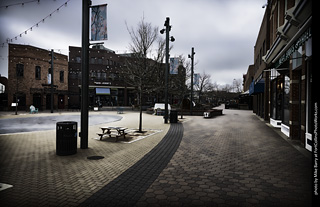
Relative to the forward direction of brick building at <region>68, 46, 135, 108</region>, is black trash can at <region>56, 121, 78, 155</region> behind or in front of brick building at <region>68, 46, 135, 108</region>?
in front

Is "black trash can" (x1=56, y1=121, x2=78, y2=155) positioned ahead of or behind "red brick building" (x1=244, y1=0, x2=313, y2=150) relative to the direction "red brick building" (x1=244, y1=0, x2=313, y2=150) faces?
ahead

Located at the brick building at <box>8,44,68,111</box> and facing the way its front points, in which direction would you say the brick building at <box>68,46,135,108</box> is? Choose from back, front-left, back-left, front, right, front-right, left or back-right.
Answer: left

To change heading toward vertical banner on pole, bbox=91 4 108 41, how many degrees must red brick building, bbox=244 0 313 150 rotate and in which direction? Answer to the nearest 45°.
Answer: approximately 45° to its left

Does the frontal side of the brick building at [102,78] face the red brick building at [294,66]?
yes

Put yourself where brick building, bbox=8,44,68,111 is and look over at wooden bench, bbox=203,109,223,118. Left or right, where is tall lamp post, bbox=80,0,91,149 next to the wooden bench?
right

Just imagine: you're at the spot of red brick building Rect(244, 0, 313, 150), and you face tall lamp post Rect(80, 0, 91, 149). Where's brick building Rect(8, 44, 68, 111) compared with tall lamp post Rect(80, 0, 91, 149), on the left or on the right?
right

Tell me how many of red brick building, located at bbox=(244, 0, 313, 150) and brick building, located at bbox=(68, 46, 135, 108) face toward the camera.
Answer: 1

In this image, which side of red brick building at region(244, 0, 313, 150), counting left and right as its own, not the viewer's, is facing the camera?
left

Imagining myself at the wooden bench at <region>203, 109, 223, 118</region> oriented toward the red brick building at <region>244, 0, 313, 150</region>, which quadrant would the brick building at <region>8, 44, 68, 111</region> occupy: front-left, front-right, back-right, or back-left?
back-right
